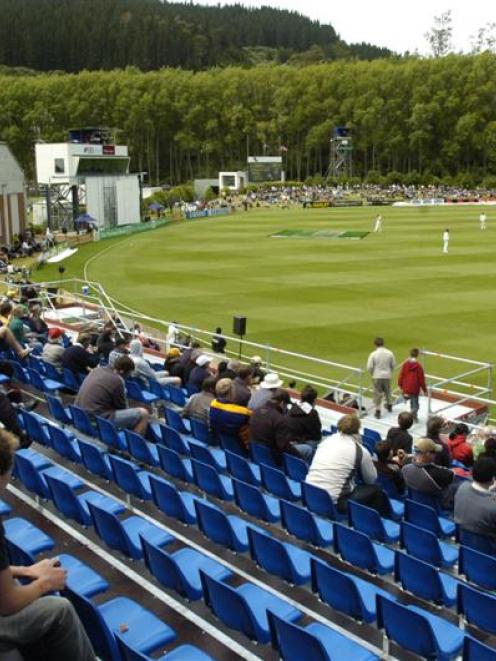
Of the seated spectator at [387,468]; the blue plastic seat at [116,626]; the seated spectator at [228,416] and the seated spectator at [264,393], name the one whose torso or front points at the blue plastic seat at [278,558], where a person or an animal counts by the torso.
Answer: the blue plastic seat at [116,626]

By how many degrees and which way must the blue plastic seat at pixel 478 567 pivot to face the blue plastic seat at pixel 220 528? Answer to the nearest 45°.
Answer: approximately 135° to its left

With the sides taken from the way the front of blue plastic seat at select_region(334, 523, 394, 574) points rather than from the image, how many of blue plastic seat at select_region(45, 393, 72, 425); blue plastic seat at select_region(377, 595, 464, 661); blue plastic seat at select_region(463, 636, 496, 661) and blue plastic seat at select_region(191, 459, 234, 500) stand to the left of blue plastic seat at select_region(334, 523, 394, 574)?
2

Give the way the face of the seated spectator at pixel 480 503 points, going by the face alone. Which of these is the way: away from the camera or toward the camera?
away from the camera

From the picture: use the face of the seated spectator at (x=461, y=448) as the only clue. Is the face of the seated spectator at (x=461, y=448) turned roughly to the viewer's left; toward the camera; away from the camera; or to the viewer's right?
away from the camera

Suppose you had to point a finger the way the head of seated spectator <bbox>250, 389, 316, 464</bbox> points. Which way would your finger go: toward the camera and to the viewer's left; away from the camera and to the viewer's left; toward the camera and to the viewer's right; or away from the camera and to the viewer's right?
away from the camera and to the viewer's right

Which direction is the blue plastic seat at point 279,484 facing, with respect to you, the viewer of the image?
facing away from the viewer and to the right of the viewer

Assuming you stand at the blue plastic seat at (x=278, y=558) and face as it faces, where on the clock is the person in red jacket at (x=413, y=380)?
The person in red jacket is roughly at 11 o'clock from the blue plastic seat.

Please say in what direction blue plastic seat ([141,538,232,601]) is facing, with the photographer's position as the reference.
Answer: facing away from the viewer and to the right of the viewer
